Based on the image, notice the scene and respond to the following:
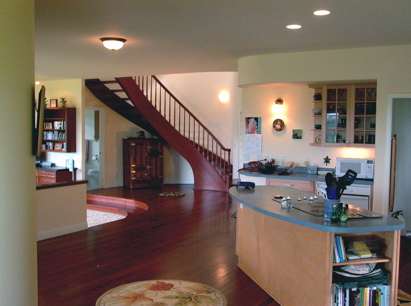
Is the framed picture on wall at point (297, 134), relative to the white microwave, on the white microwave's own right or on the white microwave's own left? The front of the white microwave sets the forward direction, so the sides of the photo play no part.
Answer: on the white microwave's own right

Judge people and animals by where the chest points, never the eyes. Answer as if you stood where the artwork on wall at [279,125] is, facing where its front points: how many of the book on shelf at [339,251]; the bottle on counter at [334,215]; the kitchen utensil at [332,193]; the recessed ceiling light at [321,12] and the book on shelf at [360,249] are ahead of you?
5

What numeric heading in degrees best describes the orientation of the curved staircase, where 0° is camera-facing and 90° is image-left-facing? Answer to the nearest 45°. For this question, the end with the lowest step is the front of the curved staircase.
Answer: approximately 270°

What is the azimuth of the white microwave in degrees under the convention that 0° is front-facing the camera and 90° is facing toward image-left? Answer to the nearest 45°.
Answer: approximately 0°

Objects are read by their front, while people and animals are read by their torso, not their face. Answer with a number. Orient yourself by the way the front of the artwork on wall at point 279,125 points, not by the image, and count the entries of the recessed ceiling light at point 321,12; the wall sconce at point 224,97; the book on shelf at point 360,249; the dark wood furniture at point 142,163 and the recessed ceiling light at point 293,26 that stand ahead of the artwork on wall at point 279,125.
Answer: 3

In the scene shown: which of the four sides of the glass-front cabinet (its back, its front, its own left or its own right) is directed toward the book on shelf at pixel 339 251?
front

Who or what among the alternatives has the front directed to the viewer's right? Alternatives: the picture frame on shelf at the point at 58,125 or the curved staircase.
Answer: the curved staircase
